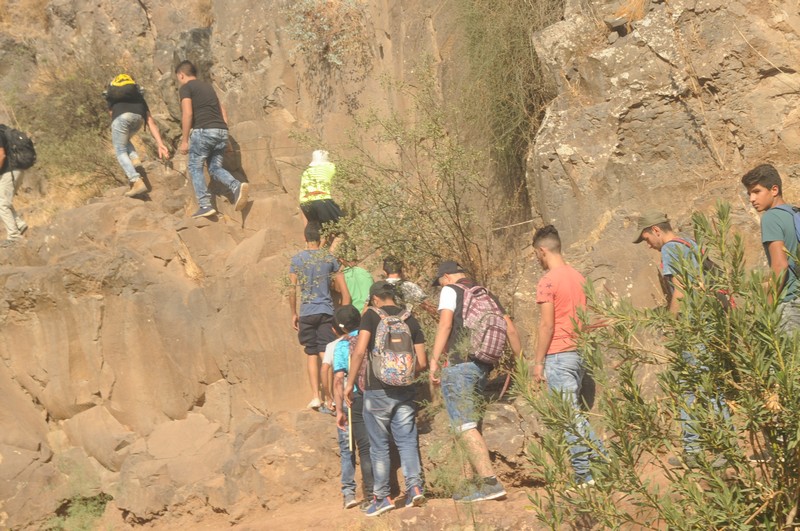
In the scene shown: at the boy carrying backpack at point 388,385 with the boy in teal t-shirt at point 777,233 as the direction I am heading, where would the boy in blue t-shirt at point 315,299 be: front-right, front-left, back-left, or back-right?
back-left

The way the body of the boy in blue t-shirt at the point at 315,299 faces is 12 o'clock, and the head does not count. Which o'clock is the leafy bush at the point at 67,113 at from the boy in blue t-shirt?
The leafy bush is roughly at 11 o'clock from the boy in blue t-shirt.

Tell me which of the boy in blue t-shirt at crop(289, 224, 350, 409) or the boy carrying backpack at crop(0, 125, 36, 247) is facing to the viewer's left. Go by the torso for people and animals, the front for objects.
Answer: the boy carrying backpack

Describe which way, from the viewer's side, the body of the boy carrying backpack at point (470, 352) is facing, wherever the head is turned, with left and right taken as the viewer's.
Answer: facing away from the viewer and to the left of the viewer

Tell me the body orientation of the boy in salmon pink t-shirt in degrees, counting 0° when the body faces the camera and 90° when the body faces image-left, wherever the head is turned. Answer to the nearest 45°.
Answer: approximately 135°

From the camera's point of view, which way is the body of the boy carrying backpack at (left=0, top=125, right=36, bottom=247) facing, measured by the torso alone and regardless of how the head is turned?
to the viewer's left

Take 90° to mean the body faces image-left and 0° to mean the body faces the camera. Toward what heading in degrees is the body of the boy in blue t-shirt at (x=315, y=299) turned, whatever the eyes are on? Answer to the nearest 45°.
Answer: approximately 180°

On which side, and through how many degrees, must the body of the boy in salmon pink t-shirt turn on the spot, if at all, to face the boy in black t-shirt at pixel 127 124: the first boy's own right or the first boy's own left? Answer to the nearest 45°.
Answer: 0° — they already face them

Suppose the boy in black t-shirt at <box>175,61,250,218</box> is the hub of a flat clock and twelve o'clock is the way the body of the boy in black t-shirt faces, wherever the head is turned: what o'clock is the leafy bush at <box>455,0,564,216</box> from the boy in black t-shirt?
The leafy bush is roughly at 5 o'clock from the boy in black t-shirt.

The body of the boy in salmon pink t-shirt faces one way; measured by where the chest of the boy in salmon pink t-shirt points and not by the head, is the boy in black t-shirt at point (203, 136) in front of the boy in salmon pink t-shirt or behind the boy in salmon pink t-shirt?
in front

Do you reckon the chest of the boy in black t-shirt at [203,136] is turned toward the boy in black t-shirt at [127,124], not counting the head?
yes

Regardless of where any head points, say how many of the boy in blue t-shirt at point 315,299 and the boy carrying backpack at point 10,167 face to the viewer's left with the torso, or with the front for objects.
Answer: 1

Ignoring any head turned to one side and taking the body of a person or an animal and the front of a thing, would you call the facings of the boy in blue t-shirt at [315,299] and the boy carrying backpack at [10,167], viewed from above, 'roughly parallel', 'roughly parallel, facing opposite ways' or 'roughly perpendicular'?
roughly perpendicular

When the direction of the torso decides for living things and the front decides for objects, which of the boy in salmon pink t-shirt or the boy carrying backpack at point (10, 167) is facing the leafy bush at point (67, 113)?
the boy in salmon pink t-shirt
